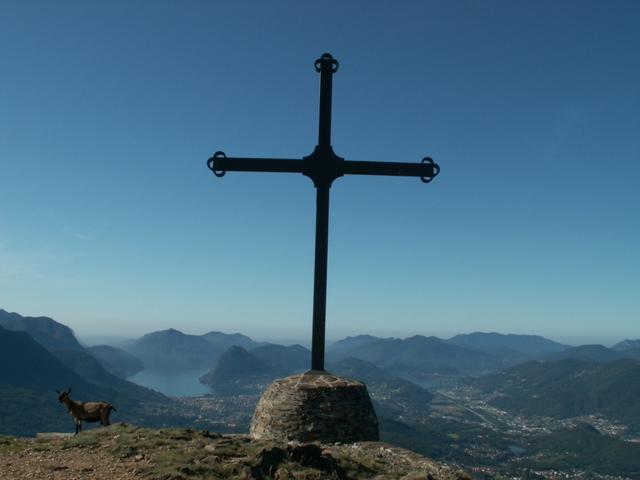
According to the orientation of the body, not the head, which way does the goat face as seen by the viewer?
to the viewer's left

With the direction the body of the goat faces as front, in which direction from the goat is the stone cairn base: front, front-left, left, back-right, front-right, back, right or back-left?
back-left
